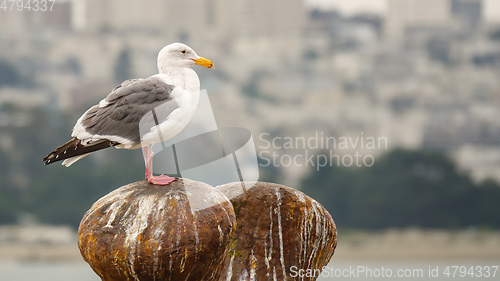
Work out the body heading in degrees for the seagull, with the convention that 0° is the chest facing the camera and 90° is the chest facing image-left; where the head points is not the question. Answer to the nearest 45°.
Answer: approximately 270°
